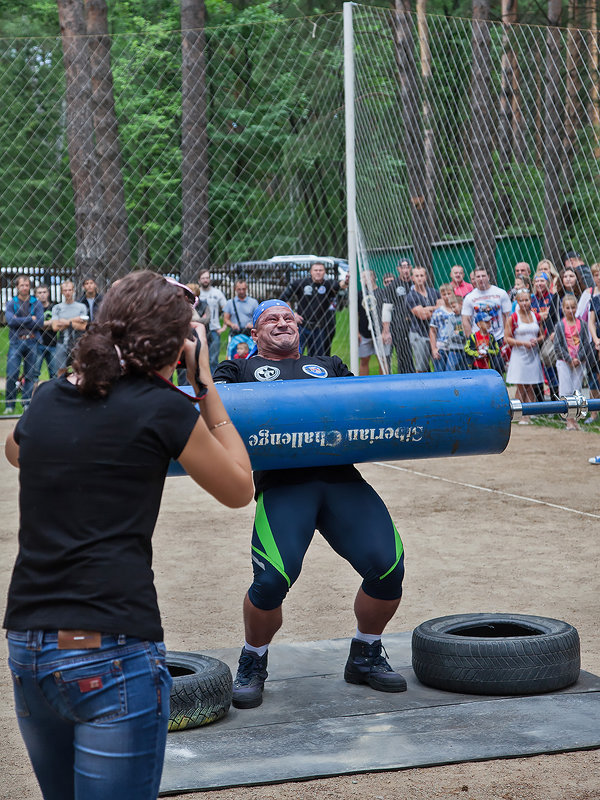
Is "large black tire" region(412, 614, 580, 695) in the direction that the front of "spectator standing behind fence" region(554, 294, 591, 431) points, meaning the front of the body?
yes

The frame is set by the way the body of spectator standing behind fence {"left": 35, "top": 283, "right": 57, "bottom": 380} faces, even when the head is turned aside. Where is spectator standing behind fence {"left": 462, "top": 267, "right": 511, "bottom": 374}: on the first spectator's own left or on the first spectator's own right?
on the first spectator's own left

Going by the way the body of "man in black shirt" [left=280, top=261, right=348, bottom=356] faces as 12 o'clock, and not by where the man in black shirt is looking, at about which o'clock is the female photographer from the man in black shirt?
The female photographer is roughly at 12 o'clock from the man in black shirt.

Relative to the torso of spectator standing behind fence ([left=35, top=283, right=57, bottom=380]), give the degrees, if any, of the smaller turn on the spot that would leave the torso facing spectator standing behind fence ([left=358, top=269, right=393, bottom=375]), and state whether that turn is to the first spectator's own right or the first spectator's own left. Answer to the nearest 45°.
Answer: approximately 45° to the first spectator's own left

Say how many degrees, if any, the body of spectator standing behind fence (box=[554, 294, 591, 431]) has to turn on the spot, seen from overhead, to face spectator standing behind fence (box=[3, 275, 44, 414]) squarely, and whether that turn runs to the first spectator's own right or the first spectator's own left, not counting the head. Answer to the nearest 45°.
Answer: approximately 90° to the first spectator's own right

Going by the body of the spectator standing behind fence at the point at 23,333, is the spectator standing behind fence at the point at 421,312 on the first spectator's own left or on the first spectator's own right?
on the first spectator's own left

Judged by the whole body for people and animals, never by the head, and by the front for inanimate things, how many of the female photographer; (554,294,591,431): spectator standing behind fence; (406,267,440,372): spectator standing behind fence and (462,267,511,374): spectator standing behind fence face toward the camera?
3

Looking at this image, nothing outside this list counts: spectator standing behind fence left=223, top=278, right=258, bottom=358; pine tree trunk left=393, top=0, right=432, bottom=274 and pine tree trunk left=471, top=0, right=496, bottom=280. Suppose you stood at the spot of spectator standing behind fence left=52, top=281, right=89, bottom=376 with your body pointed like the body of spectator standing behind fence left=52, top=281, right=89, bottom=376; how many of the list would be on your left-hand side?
3

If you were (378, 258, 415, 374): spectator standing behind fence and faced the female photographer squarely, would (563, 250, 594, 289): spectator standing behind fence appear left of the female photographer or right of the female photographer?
left

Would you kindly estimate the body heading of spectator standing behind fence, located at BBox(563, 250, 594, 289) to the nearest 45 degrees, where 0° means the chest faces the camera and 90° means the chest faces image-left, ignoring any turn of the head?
approximately 45°
